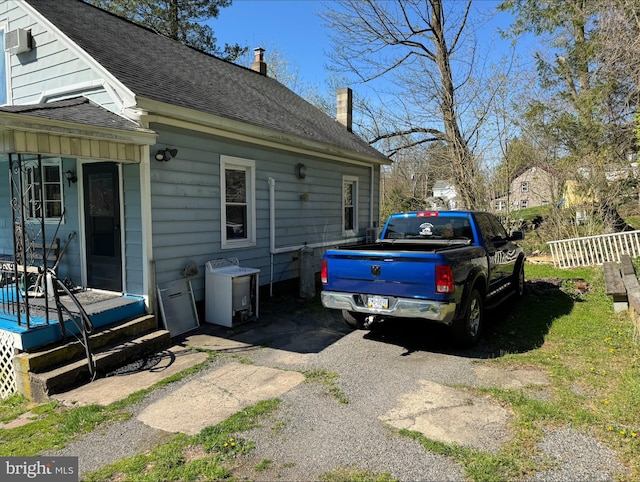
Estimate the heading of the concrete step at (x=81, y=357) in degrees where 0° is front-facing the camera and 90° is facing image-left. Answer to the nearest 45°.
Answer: approximately 315°

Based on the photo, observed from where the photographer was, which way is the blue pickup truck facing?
facing away from the viewer and to the right of the viewer

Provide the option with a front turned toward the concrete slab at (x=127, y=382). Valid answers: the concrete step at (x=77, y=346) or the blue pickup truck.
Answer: the concrete step

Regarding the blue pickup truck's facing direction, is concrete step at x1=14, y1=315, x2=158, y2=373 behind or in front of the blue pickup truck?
behind

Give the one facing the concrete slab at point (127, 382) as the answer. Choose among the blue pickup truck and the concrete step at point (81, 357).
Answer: the concrete step

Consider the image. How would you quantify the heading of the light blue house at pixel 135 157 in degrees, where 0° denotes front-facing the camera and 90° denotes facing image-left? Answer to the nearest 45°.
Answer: approximately 45°

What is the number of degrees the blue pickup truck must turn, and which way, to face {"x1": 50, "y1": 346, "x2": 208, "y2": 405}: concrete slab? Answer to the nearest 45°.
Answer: approximately 180°

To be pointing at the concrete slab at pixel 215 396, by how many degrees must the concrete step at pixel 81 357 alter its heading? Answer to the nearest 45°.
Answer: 0° — it already faces it

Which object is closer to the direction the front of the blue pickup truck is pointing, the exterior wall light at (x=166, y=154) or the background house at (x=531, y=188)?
the background house

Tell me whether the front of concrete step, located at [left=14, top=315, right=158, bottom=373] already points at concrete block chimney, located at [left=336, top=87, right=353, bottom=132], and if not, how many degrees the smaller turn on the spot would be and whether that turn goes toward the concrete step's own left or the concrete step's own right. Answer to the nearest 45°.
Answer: approximately 90° to the concrete step's own left
